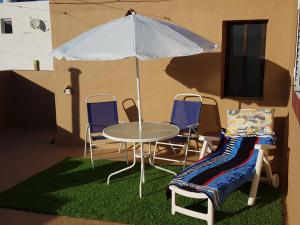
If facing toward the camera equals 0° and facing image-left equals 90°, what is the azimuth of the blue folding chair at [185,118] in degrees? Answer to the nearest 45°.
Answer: approximately 45°

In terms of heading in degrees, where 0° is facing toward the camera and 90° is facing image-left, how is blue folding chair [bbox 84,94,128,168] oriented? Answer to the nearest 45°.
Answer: approximately 315°
